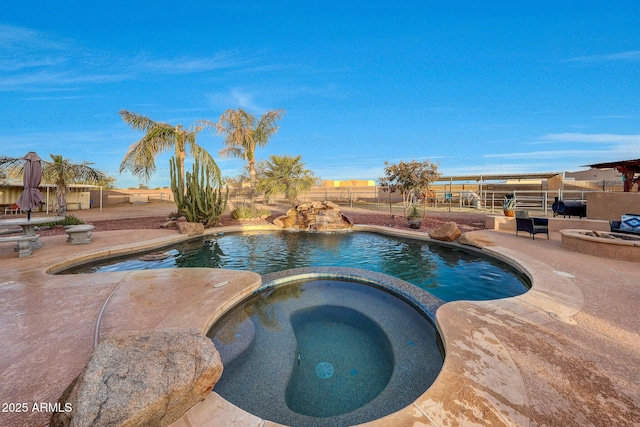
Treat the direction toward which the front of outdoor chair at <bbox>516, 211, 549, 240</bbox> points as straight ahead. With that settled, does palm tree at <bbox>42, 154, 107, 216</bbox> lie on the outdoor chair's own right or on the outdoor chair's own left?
on the outdoor chair's own right

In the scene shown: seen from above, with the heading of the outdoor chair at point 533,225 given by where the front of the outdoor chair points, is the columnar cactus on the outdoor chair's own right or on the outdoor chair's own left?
on the outdoor chair's own right

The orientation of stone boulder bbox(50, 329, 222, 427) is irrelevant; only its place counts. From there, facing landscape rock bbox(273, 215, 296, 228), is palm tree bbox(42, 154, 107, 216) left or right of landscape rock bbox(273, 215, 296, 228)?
left

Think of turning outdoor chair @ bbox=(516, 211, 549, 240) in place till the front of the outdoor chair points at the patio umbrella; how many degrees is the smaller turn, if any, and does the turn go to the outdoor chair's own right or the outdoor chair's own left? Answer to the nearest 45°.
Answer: approximately 90° to the outdoor chair's own right
